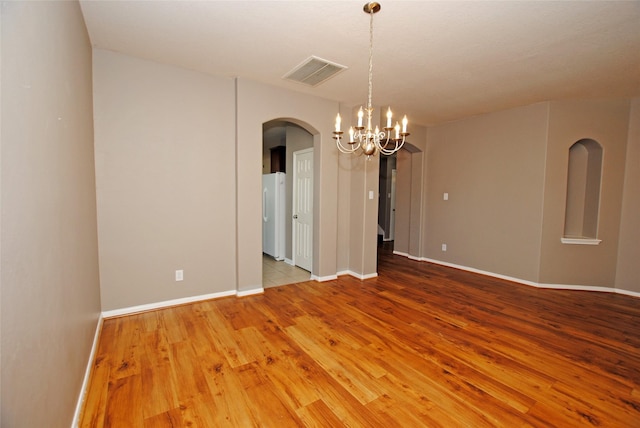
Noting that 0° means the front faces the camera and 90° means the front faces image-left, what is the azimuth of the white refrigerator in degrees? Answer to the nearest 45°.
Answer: approximately 45°

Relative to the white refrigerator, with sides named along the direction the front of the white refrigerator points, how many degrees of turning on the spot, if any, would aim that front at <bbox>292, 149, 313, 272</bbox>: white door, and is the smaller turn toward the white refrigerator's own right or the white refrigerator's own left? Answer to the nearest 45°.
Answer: approximately 90° to the white refrigerator's own left

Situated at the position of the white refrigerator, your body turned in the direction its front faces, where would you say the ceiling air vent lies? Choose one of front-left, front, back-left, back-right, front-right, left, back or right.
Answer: front-left
